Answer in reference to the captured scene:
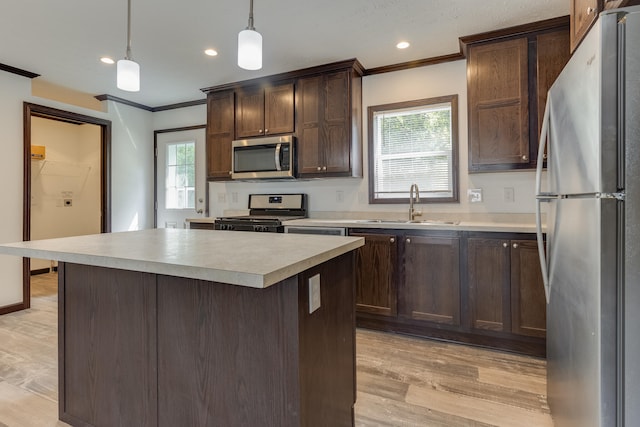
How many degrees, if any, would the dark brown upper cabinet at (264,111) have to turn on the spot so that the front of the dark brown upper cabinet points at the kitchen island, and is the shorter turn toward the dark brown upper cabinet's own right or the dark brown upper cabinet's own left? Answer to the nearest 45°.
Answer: approximately 45° to the dark brown upper cabinet's own left

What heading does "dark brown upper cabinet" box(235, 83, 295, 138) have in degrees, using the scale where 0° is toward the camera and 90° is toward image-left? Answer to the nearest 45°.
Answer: approximately 45°

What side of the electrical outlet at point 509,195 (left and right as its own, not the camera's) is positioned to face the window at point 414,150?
right

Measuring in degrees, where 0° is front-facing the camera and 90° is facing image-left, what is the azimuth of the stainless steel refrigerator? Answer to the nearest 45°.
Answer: approximately 90°

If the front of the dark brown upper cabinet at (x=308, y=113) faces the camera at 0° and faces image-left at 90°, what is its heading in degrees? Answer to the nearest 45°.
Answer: approximately 45°

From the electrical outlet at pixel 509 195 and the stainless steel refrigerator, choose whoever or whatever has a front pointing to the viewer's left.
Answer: the stainless steel refrigerator

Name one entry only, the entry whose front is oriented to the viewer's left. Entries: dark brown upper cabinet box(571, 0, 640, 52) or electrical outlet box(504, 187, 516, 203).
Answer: the dark brown upper cabinet

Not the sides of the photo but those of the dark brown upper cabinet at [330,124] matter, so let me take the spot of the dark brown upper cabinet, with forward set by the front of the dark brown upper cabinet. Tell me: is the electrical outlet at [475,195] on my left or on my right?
on my left

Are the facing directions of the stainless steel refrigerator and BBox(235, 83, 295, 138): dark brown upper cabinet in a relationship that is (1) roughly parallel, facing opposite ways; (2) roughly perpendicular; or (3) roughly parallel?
roughly perpendicular

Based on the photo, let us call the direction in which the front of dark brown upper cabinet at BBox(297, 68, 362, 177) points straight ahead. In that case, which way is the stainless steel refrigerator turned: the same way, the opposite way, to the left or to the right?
to the right

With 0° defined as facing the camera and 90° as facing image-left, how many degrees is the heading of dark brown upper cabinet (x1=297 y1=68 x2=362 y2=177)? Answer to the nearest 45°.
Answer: approximately 45°

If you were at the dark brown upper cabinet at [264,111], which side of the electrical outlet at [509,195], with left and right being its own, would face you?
right

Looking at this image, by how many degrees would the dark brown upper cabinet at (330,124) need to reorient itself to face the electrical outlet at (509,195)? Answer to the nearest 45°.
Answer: approximately 135° to its left

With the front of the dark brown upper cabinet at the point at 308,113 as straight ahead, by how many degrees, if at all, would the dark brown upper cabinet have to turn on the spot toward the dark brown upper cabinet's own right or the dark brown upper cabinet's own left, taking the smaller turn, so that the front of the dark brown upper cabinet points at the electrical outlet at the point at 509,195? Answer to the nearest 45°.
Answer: approximately 135° to the dark brown upper cabinet's own left
